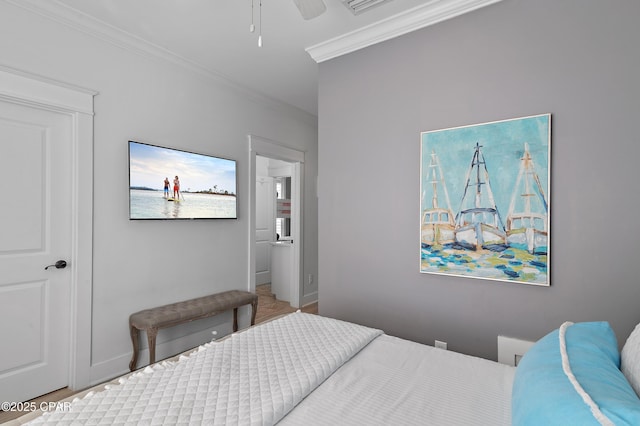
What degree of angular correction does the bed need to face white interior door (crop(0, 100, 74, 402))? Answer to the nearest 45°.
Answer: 0° — it already faces it

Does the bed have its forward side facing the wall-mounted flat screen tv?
yes

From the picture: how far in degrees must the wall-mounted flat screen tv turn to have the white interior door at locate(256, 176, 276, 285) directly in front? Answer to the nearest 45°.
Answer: approximately 90° to its left

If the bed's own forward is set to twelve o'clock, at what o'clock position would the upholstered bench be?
The upholstered bench is roughly at 12 o'clock from the bed.

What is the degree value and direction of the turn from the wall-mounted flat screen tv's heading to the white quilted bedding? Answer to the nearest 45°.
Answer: approximately 45° to its right

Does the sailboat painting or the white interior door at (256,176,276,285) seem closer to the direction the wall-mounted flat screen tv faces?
the sailboat painting

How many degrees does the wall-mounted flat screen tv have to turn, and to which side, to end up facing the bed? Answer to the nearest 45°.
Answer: approximately 45° to its right

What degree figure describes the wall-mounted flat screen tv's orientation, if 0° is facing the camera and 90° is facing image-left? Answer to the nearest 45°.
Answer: approximately 315°

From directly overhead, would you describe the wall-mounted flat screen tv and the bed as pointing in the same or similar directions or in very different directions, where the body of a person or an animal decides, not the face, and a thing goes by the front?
very different directions

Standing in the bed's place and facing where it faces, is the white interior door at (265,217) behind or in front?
in front

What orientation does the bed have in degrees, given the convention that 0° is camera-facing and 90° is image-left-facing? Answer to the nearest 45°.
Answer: approximately 135°

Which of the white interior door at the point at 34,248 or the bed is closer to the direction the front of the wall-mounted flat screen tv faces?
the bed
